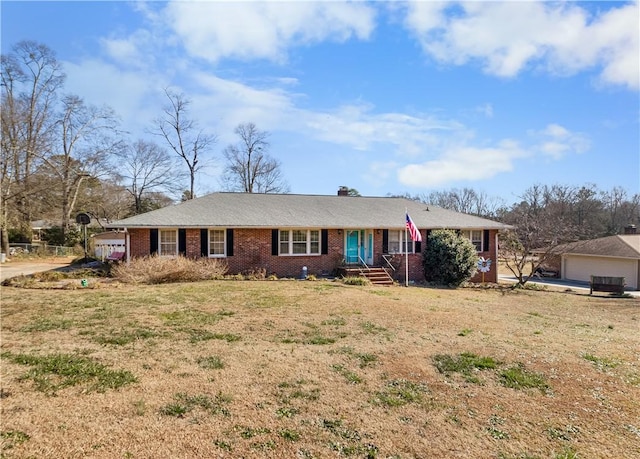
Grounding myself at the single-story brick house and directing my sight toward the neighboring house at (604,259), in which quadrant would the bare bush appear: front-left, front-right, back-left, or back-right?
back-right

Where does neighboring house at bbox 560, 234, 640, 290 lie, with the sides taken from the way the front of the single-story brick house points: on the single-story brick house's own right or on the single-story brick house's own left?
on the single-story brick house's own left

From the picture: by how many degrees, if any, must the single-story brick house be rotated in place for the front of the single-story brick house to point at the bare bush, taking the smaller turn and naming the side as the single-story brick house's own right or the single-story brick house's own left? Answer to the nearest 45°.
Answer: approximately 45° to the single-story brick house's own right

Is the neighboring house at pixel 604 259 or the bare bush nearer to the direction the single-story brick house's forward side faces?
the bare bush

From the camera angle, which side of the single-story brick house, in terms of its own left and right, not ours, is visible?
front
